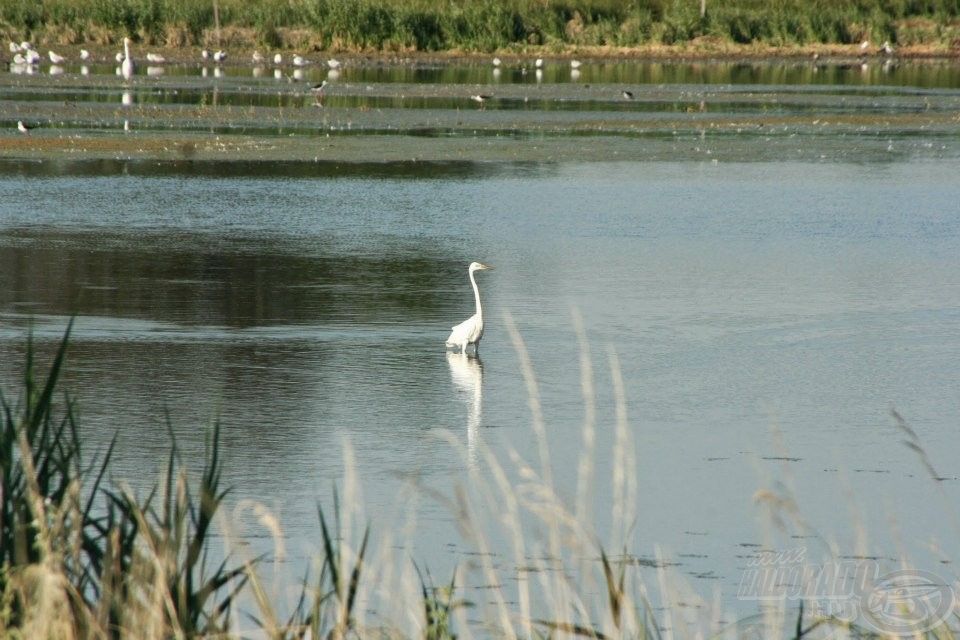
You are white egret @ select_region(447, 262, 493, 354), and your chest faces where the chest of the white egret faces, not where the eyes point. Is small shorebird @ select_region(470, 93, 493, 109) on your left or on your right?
on your left

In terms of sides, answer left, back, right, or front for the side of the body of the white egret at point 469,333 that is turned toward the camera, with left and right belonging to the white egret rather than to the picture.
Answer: right
